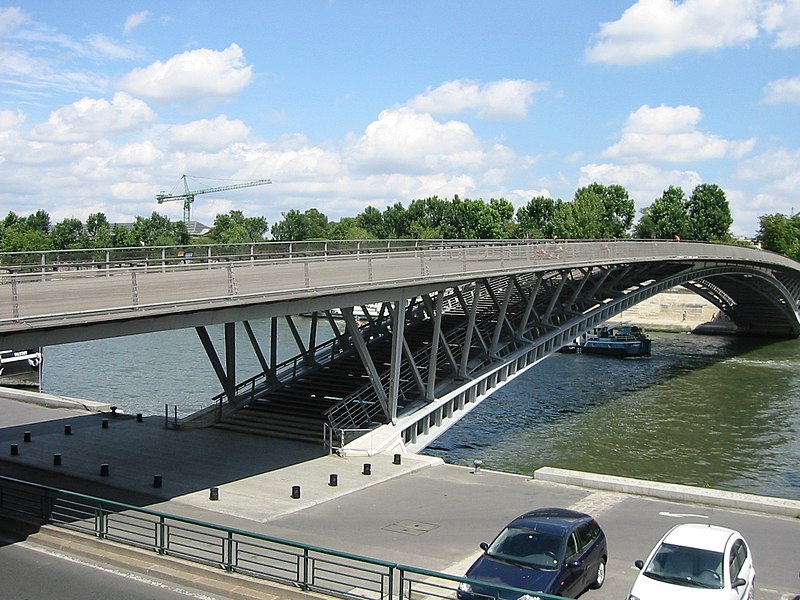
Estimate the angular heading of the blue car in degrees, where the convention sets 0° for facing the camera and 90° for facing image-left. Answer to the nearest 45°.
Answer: approximately 45°

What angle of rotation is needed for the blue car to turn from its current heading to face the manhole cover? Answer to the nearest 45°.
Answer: approximately 90° to its right

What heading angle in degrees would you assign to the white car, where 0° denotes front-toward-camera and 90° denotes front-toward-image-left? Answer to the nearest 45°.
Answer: approximately 45°

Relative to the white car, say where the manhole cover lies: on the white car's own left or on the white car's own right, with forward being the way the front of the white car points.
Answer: on the white car's own right

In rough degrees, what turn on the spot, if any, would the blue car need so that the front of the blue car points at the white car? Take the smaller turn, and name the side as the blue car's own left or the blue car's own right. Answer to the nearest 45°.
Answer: approximately 135° to the blue car's own left
